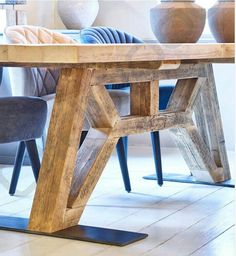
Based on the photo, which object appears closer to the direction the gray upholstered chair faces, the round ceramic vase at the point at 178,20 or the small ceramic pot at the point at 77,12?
the round ceramic vase

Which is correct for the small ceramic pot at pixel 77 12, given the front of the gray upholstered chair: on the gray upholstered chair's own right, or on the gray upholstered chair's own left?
on the gray upholstered chair's own left
